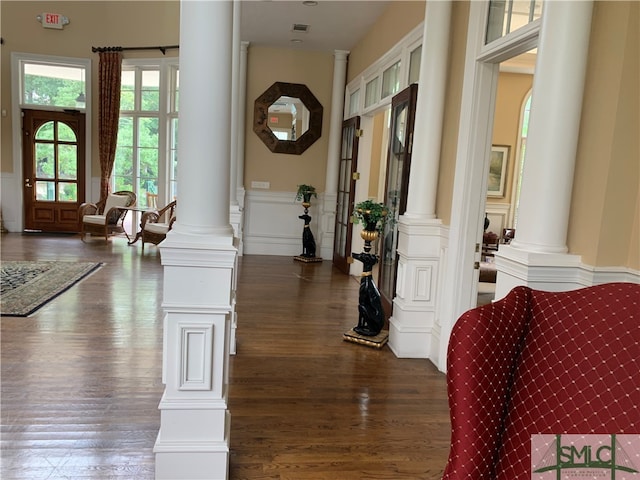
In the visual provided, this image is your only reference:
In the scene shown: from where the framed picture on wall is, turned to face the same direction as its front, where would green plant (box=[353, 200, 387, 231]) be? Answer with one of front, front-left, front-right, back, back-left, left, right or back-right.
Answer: front

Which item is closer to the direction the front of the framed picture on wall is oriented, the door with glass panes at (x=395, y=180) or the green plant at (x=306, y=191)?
the door with glass panes

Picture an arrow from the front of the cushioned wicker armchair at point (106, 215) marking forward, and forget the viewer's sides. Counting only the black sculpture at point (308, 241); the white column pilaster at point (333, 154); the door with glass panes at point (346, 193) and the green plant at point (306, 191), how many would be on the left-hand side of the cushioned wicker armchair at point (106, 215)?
4

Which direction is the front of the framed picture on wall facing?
toward the camera

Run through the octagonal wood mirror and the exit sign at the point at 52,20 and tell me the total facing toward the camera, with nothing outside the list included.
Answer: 2

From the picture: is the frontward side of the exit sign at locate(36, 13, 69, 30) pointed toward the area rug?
yes

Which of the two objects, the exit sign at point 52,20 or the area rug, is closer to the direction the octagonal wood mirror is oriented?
the area rug

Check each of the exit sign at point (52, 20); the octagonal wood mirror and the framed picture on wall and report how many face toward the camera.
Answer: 3

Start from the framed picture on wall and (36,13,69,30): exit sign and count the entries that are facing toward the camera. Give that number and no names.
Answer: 2

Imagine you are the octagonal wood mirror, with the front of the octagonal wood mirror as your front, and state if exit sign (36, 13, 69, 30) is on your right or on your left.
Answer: on your right
